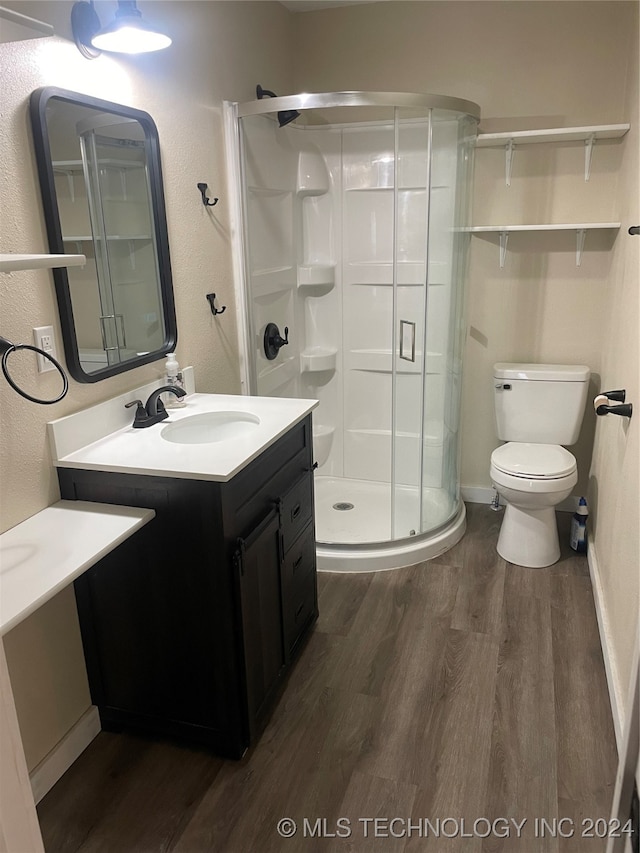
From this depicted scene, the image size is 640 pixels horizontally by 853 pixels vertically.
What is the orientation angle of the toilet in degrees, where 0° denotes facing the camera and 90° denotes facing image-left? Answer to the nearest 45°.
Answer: approximately 0°

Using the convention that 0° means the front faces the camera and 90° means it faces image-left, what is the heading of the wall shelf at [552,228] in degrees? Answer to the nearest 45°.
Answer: approximately 0°

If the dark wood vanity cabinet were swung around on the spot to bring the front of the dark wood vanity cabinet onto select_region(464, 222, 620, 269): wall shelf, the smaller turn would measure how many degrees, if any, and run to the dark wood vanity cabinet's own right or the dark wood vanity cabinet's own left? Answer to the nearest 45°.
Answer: approximately 45° to the dark wood vanity cabinet's own left

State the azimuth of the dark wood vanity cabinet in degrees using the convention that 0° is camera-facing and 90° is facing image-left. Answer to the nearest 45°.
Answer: approximately 270°

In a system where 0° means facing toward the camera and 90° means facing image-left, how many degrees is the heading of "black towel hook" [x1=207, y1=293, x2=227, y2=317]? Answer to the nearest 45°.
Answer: approximately 270°

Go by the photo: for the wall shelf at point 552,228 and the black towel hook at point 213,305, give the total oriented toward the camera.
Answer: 1

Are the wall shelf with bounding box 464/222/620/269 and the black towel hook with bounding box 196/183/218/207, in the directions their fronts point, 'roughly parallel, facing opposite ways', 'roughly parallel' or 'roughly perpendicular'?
roughly perpendicular

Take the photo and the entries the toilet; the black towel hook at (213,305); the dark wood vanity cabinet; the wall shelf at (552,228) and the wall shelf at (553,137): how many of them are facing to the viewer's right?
2
